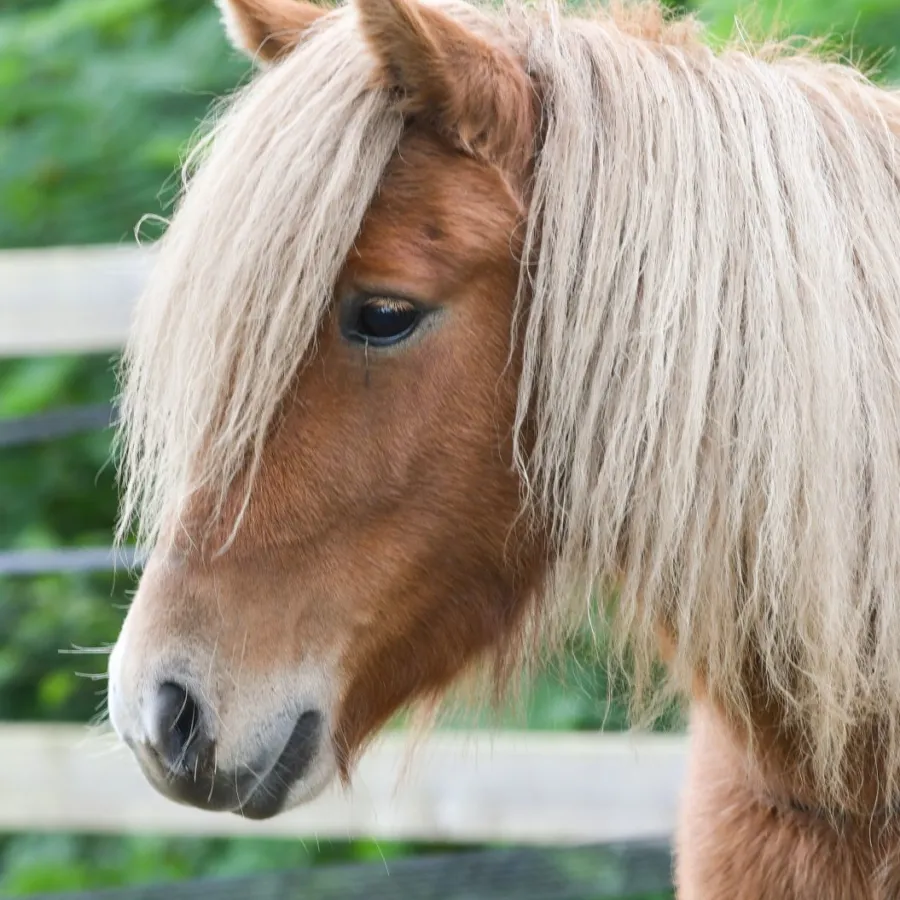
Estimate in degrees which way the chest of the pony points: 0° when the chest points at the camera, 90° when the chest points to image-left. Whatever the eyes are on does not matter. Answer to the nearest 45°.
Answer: approximately 90°
